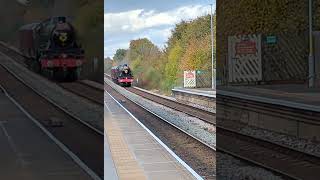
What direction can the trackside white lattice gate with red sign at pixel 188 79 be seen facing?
toward the camera

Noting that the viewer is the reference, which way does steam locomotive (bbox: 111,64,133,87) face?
facing the viewer and to the right of the viewer
